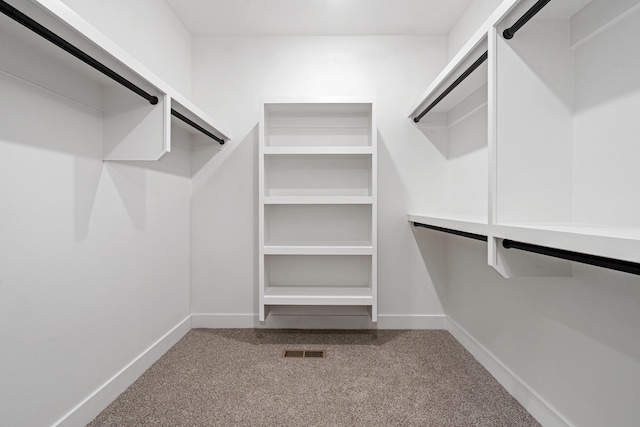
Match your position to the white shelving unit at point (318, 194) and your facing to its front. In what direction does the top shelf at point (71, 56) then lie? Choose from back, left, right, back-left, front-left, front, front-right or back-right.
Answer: front-right

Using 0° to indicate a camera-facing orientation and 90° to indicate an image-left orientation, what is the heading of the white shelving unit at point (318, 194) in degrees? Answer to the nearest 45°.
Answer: approximately 0°

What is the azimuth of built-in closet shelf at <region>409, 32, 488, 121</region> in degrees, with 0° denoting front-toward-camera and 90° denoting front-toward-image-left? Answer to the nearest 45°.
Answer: approximately 90°

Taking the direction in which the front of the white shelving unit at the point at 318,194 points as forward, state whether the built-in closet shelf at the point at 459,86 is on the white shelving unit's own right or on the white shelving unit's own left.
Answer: on the white shelving unit's own left

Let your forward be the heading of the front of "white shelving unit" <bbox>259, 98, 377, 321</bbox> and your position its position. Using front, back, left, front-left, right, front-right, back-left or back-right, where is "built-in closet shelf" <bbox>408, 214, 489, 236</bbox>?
front-left

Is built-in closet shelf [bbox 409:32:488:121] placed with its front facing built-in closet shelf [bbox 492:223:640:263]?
no

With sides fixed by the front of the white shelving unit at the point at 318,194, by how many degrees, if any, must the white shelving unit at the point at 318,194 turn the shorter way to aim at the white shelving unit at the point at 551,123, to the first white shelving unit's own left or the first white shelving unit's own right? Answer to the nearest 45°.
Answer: approximately 45° to the first white shelving unit's own left

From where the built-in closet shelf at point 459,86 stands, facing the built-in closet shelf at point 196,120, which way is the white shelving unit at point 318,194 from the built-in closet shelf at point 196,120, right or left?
right

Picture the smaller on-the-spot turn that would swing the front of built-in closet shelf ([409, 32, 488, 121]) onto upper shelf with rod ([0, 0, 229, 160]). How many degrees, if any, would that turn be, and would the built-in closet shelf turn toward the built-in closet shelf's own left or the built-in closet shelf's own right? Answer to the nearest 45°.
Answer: approximately 45° to the built-in closet shelf's own left

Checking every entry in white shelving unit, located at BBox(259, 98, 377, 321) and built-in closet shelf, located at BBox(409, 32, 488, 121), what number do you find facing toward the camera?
1

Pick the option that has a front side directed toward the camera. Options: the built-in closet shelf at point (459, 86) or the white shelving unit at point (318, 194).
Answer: the white shelving unit

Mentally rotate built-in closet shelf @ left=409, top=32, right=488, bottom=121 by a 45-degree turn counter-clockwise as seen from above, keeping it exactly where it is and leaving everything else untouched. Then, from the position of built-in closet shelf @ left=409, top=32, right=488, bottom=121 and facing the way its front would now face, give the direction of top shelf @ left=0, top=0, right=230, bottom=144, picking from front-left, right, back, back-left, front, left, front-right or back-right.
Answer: front

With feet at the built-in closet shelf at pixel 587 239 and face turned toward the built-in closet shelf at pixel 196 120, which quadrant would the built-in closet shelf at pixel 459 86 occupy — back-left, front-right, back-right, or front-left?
front-right

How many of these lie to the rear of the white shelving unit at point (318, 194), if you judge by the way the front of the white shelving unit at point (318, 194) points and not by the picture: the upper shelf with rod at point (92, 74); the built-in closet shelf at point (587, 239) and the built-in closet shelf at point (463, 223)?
0

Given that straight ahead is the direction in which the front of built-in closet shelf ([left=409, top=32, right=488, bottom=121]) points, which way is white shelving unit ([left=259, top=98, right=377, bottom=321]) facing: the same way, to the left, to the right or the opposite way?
to the left
